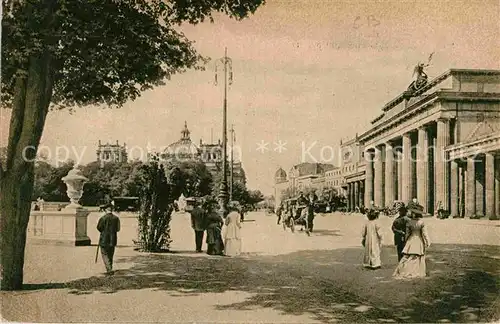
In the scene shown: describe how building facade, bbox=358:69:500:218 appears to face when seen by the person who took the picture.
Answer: facing the viewer and to the left of the viewer

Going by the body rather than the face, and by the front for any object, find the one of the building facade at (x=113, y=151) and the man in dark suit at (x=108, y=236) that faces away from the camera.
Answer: the man in dark suit

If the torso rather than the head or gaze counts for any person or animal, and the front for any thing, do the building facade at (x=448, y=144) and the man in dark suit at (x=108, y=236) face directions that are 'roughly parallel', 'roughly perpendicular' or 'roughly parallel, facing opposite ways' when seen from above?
roughly perpendicular

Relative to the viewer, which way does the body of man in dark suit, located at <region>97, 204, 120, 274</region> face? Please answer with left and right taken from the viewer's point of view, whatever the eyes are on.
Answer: facing away from the viewer

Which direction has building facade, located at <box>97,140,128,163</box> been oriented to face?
toward the camera

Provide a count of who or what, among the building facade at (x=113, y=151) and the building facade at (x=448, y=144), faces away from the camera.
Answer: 0

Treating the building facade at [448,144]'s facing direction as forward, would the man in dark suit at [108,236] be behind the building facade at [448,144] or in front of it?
in front

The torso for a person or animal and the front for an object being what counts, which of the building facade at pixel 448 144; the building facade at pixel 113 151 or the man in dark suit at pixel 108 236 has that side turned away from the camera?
the man in dark suit

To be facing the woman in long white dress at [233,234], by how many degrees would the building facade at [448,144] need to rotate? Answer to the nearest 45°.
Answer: approximately 45° to its left
